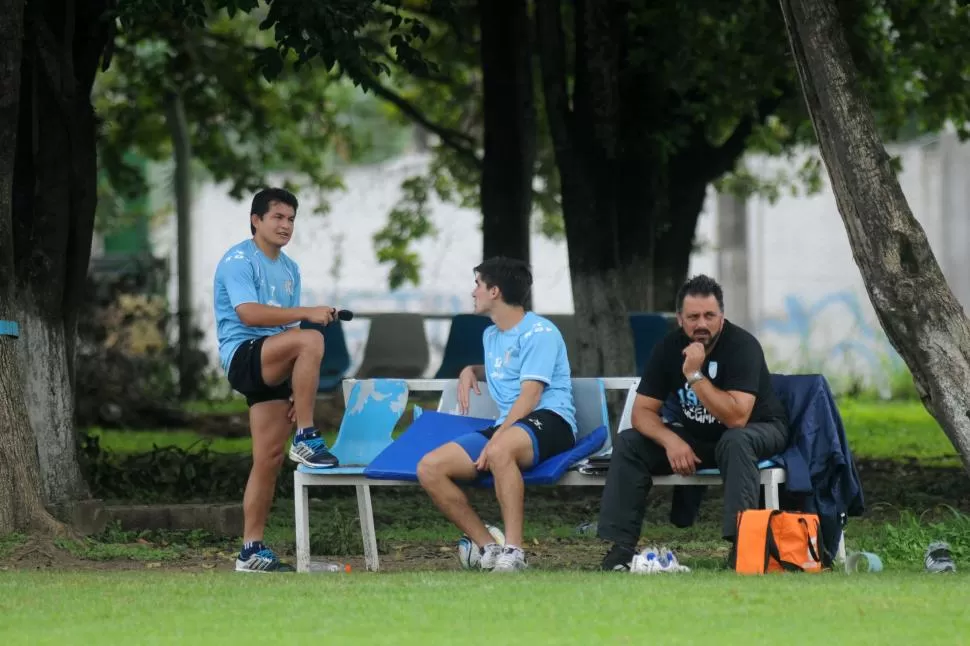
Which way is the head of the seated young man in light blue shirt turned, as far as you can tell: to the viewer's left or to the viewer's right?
to the viewer's left

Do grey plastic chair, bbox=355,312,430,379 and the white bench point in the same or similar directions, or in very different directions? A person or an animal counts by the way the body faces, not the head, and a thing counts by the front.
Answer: same or similar directions

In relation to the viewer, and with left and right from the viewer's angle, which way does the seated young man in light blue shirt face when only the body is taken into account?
facing the viewer and to the left of the viewer

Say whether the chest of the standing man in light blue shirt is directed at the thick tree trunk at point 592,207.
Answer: no

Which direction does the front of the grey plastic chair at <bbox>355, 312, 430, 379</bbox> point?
toward the camera

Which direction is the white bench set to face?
toward the camera

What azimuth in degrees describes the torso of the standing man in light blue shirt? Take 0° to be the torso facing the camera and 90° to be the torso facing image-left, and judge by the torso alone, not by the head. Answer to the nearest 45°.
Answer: approximately 315°

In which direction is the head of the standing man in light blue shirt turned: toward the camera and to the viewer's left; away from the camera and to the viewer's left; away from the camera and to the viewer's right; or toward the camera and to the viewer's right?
toward the camera and to the viewer's right

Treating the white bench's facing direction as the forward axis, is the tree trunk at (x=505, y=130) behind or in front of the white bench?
behind

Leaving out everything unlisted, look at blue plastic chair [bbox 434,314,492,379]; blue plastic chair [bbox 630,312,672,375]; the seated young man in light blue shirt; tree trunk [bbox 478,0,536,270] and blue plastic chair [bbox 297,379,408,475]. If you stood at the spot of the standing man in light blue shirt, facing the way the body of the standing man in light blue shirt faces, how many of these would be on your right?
0
